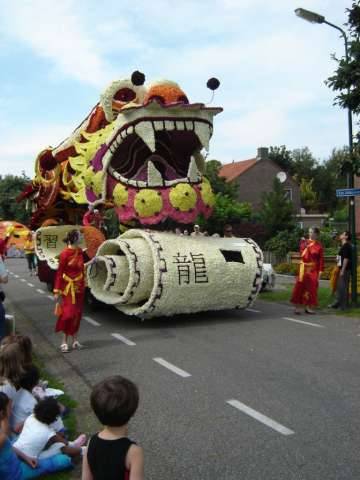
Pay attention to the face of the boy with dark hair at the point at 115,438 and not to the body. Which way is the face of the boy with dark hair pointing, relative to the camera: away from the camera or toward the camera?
away from the camera

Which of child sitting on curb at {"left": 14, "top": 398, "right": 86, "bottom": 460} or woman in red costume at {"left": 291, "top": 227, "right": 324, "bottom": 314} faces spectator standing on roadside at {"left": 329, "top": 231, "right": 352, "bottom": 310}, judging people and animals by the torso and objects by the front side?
the child sitting on curb

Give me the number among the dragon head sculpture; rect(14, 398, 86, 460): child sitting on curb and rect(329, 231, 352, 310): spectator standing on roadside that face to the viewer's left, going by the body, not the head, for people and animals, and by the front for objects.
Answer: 1

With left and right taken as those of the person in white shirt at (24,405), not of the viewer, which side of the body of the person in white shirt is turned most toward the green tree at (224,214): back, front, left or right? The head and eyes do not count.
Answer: front

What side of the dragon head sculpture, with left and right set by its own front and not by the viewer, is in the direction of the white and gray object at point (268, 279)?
left

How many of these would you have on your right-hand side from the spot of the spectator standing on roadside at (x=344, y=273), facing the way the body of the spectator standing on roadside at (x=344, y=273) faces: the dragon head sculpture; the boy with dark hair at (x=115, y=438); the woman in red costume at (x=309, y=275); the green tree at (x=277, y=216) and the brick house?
2

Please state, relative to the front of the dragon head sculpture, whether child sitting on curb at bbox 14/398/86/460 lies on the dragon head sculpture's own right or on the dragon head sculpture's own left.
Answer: on the dragon head sculpture's own right

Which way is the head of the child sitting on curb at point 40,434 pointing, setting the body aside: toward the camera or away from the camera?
away from the camera

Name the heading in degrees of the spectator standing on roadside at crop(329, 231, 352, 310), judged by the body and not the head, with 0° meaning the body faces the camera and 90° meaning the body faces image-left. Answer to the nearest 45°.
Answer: approximately 90°

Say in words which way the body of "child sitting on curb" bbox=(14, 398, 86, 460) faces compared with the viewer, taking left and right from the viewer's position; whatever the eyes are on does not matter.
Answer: facing away from the viewer and to the right of the viewer

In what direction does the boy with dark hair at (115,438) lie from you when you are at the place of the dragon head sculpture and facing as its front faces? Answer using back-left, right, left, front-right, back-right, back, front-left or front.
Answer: front-right

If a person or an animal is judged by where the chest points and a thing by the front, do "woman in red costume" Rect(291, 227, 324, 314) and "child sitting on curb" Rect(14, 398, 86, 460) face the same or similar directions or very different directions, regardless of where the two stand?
very different directions
